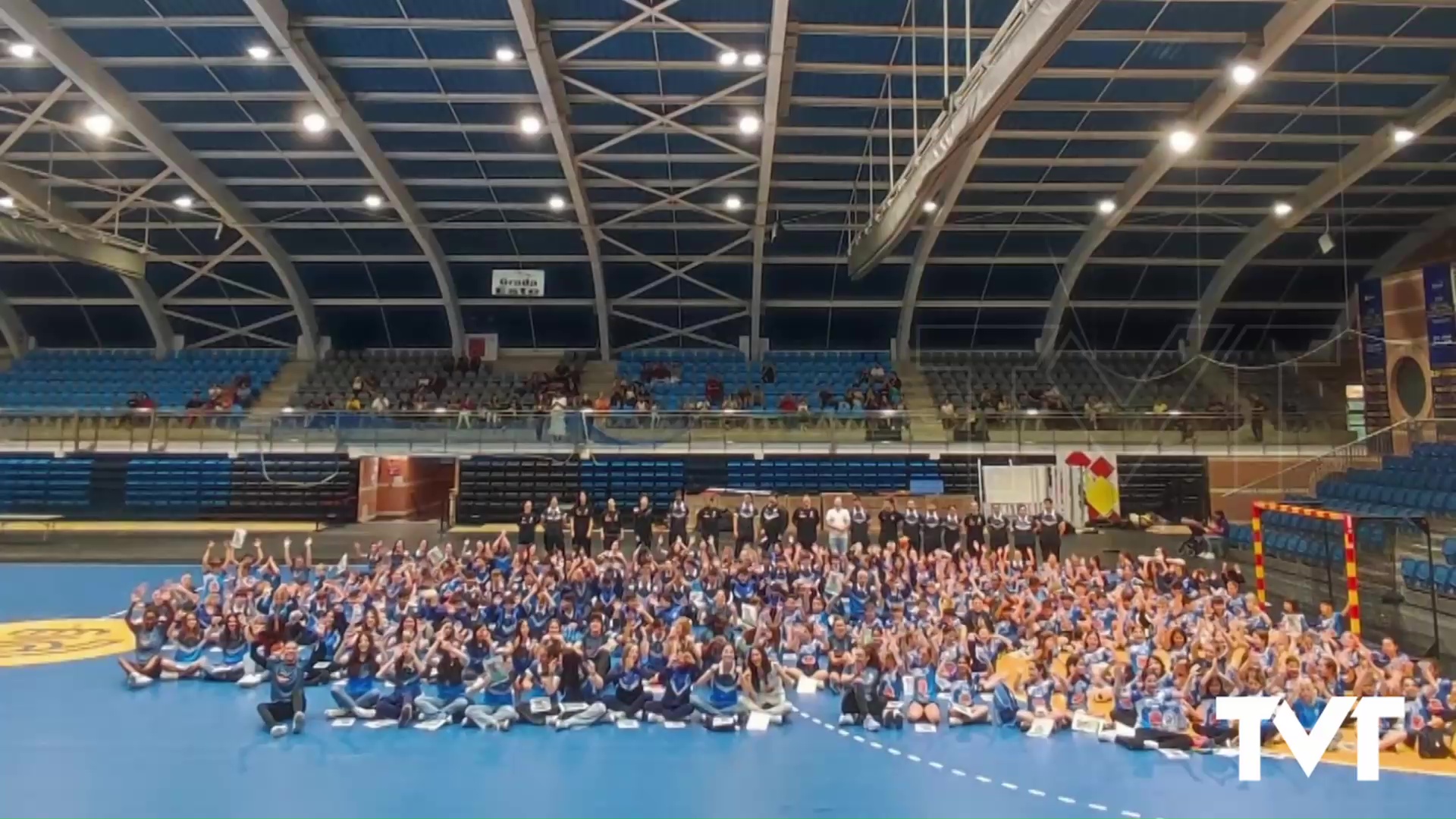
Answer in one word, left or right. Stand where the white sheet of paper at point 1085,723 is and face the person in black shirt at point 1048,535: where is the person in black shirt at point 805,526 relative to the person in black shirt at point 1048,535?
left

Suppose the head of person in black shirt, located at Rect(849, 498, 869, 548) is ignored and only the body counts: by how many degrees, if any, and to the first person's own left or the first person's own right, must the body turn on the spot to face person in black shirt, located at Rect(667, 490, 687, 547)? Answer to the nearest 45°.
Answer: approximately 90° to the first person's own right

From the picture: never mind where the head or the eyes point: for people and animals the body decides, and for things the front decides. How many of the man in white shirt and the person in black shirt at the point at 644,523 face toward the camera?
2

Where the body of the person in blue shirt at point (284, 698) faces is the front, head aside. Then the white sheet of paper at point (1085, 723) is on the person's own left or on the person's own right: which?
on the person's own left

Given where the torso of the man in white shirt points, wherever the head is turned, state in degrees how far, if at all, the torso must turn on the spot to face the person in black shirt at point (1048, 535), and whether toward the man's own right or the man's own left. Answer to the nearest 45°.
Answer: approximately 90° to the man's own left

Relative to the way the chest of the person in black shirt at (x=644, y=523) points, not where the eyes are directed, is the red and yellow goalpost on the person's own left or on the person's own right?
on the person's own left

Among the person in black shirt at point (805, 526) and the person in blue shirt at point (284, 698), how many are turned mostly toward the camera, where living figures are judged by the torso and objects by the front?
2
